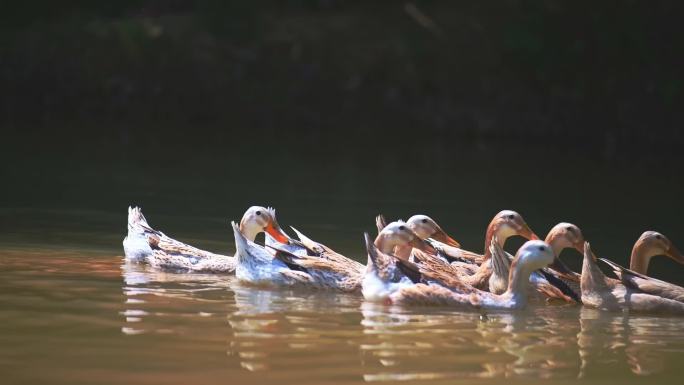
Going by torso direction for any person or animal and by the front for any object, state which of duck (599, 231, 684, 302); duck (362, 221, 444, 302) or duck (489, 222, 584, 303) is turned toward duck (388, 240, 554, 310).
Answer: duck (362, 221, 444, 302)

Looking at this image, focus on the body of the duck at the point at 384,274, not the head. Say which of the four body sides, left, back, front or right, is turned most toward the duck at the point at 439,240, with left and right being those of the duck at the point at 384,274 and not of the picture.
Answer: left

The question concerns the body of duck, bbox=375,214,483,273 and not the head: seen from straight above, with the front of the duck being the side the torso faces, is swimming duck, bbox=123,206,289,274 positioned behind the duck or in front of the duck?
behind

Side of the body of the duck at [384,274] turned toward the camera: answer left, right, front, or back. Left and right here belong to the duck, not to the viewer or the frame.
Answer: right

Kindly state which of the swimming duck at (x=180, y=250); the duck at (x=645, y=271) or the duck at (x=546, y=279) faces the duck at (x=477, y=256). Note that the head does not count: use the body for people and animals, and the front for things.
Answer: the swimming duck

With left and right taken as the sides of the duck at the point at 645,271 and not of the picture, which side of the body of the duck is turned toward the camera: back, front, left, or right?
right

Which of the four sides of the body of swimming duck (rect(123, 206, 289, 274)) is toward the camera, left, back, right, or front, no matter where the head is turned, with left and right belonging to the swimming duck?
right

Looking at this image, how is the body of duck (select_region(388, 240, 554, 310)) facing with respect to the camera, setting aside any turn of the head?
to the viewer's right

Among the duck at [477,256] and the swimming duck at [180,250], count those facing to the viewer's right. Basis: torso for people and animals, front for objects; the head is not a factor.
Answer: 2

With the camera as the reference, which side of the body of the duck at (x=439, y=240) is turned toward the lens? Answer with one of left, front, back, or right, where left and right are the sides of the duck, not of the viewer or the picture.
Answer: right

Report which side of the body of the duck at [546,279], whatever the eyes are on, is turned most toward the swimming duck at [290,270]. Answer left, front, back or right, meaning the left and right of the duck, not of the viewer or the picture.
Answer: back

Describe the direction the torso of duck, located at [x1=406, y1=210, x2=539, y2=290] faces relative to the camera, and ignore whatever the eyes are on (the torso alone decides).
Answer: to the viewer's right
